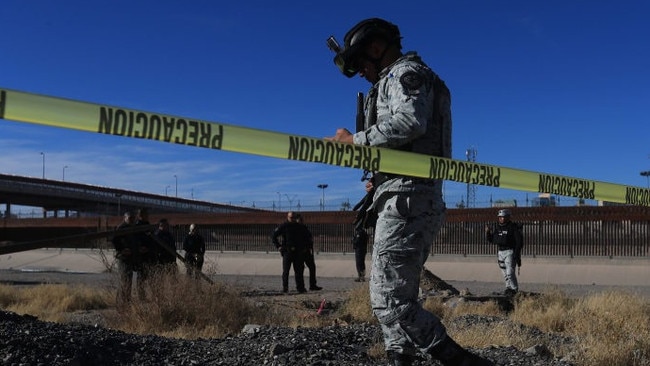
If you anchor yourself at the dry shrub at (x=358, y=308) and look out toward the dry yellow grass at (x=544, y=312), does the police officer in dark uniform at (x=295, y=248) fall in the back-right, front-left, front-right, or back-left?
back-left

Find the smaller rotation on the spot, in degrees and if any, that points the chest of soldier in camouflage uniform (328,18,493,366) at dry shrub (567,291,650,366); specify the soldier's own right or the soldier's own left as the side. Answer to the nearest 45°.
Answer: approximately 135° to the soldier's own right

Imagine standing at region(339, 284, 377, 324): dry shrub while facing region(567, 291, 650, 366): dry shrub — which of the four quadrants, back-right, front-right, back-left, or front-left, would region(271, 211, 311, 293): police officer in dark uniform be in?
back-left

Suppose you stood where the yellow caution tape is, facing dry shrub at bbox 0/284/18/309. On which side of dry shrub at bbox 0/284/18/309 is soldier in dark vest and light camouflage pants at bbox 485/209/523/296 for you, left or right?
right

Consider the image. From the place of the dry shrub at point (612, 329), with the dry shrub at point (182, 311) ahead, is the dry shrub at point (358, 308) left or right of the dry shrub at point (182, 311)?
right

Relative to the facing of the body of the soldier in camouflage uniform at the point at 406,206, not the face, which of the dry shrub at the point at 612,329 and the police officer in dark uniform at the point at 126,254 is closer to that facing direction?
the police officer in dark uniform

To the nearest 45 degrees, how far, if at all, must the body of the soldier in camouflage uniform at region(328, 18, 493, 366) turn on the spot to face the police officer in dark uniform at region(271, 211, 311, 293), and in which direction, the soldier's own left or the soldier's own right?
approximately 90° to the soldier's own right

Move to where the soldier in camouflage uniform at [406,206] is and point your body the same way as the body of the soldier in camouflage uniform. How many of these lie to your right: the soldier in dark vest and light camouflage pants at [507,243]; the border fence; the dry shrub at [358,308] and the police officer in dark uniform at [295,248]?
4

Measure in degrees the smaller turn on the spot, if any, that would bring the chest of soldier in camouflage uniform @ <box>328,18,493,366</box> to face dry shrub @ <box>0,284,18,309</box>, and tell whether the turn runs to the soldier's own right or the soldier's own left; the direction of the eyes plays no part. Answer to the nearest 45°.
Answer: approximately 45° to the soldier's own right

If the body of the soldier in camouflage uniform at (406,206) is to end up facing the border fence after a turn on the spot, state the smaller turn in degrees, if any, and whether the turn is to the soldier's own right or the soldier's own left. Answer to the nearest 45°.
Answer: approximately 90° to the soldier's own right

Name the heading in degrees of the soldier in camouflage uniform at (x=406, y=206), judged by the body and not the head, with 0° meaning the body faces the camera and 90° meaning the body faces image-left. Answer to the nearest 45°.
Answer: approximately 90°
